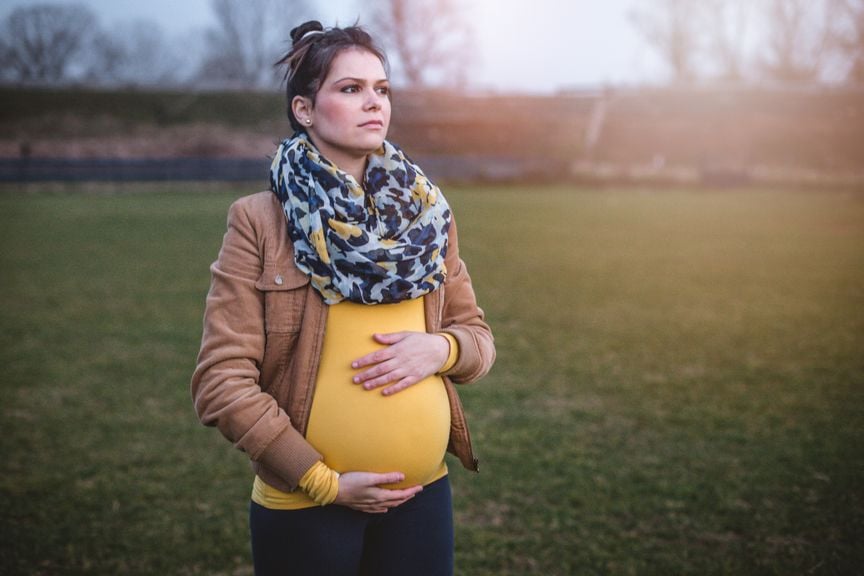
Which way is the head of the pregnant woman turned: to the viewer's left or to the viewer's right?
to the viewer's right

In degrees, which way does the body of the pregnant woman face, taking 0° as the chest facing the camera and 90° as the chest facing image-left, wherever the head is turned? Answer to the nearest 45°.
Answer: approximately 315°
